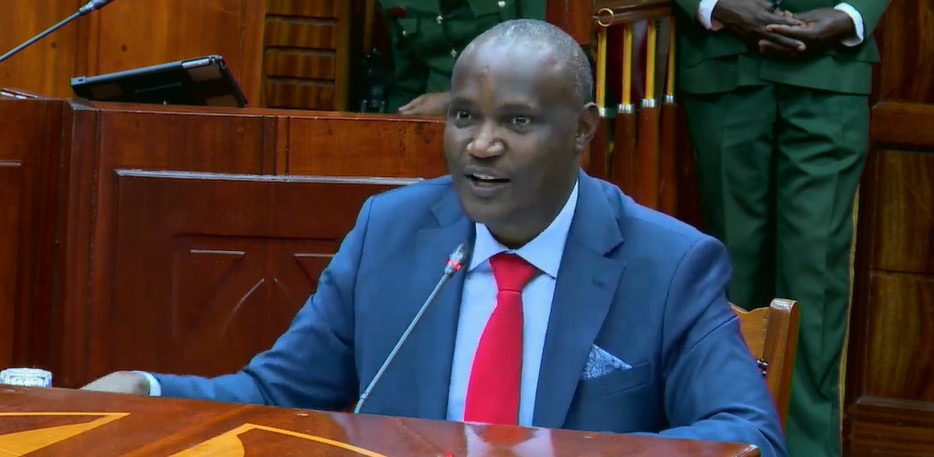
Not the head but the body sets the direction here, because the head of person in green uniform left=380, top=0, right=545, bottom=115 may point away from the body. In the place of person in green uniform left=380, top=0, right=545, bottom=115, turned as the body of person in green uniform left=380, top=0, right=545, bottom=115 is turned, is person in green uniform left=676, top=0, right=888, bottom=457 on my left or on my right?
on my left

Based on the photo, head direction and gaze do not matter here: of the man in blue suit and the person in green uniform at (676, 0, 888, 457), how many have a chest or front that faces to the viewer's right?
0

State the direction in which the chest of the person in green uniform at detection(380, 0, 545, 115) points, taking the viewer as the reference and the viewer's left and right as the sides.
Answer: facing the viewer and to the left of the viewer

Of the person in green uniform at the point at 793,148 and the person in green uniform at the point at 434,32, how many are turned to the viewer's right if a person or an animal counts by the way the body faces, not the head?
0

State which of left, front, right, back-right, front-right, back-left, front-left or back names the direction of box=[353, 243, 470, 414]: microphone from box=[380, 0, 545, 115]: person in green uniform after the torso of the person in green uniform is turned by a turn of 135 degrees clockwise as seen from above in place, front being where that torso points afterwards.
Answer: back

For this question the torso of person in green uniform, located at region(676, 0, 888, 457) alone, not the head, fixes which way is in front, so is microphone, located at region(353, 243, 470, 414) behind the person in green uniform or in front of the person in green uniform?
in front

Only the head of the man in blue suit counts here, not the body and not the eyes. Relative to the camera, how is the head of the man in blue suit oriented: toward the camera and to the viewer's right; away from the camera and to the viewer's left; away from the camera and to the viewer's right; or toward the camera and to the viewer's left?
toward the camera and to the viewer's left

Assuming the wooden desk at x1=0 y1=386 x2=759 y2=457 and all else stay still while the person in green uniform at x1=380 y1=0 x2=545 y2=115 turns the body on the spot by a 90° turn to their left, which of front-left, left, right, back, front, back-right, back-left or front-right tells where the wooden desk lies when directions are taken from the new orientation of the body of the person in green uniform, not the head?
front-right

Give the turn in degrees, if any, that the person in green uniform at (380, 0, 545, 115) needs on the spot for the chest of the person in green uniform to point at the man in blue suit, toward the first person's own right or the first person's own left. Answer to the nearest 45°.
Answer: approximately 45° to the first person's own left

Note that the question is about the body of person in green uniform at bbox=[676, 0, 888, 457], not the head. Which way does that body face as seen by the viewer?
toward the camera

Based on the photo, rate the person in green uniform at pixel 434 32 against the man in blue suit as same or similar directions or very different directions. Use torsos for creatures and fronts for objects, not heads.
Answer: same or similar directions
